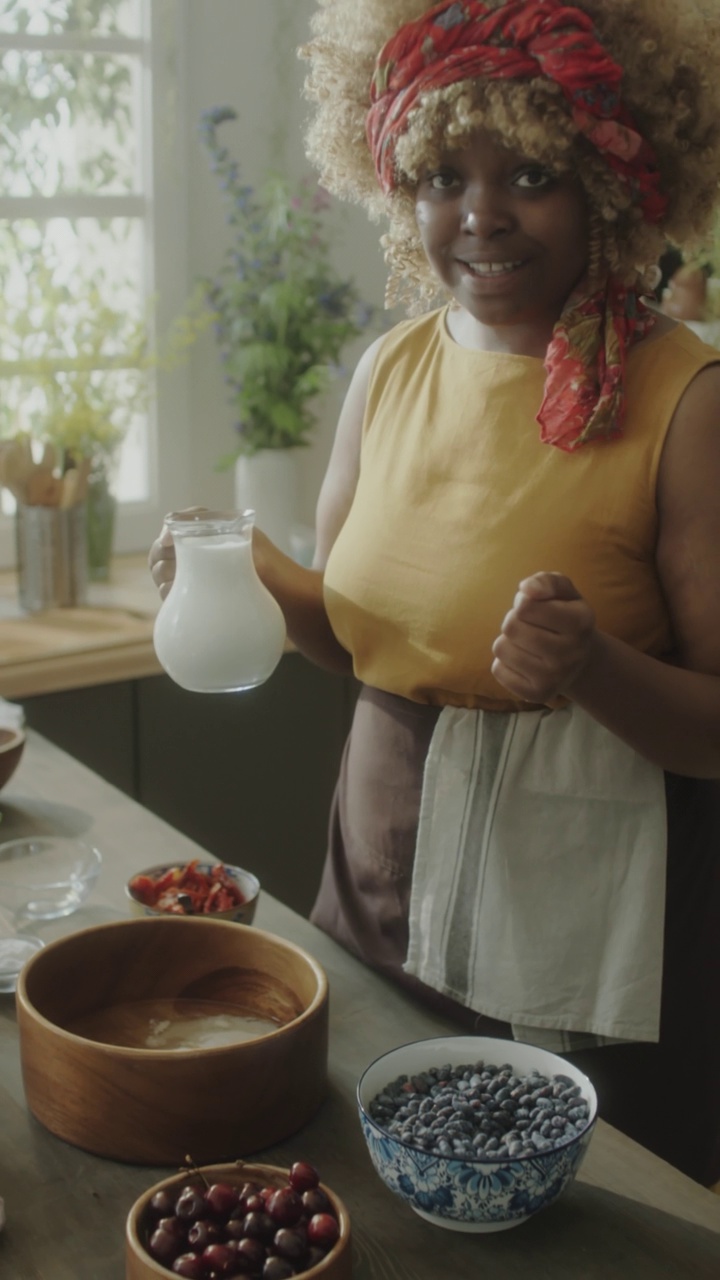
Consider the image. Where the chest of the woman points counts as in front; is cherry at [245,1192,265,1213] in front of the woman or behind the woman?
in front

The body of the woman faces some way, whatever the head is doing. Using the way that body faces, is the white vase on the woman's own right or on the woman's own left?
on the woman's own right

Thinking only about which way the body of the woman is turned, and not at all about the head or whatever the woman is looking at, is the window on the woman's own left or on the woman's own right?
on the woman's own right

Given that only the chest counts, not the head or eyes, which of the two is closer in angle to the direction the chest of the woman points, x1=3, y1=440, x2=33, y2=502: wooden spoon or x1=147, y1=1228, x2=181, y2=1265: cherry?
the cherry

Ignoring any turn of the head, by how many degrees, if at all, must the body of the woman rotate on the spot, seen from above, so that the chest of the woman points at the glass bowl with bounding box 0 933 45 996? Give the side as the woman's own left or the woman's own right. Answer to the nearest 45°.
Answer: approximately 45° to the woman's own right

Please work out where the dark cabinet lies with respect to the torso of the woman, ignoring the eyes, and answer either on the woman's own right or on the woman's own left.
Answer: on the woman's own right

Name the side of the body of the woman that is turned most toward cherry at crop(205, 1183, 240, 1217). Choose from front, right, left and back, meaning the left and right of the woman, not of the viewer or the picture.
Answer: front

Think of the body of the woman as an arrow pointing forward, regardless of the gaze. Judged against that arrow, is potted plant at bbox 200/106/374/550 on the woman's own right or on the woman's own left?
on the woman's own right

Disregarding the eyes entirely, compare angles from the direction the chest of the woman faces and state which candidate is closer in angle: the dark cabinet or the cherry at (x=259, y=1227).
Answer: the cherry

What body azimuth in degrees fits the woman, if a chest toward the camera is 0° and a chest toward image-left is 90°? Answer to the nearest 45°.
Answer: approximately 45°

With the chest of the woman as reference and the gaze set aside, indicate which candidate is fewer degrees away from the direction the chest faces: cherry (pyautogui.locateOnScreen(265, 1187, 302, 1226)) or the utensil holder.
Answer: the cherry

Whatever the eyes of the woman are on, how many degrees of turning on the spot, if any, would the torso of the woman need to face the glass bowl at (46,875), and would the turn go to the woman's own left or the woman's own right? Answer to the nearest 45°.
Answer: approximately 45° to the woman's own right

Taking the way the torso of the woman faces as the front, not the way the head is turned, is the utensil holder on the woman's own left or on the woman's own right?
on the woman's own right

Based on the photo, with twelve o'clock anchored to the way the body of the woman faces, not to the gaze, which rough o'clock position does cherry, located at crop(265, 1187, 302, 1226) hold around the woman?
The cherry is roughly at 11 o'clock from the woman.

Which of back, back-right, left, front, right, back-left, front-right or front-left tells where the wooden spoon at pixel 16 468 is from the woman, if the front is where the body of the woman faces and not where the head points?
right
